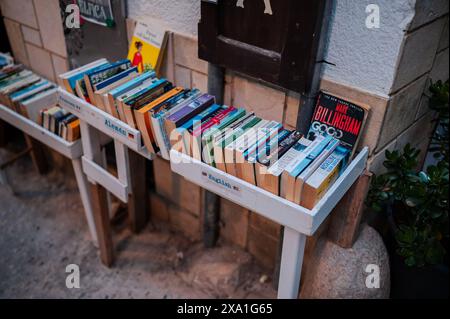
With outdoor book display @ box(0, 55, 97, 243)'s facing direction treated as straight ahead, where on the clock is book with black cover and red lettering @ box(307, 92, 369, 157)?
The book with black cover and red lettering is roughly at 9 o'clock from the outdoor book display.

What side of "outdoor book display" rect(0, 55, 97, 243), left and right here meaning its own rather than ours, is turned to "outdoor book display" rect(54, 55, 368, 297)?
left

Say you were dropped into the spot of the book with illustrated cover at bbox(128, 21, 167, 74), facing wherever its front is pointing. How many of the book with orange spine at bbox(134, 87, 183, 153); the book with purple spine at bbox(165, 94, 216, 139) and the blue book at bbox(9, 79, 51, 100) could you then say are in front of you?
2

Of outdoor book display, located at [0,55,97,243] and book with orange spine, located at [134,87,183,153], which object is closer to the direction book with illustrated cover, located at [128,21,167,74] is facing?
the book with orange spine

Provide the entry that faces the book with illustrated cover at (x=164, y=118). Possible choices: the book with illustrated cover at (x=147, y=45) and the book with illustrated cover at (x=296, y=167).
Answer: the book with illustrated cover at (x=147, y=45)

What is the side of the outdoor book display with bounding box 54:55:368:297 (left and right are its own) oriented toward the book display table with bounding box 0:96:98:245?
right

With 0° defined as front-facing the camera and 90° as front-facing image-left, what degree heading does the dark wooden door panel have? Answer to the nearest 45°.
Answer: approximately 45°
